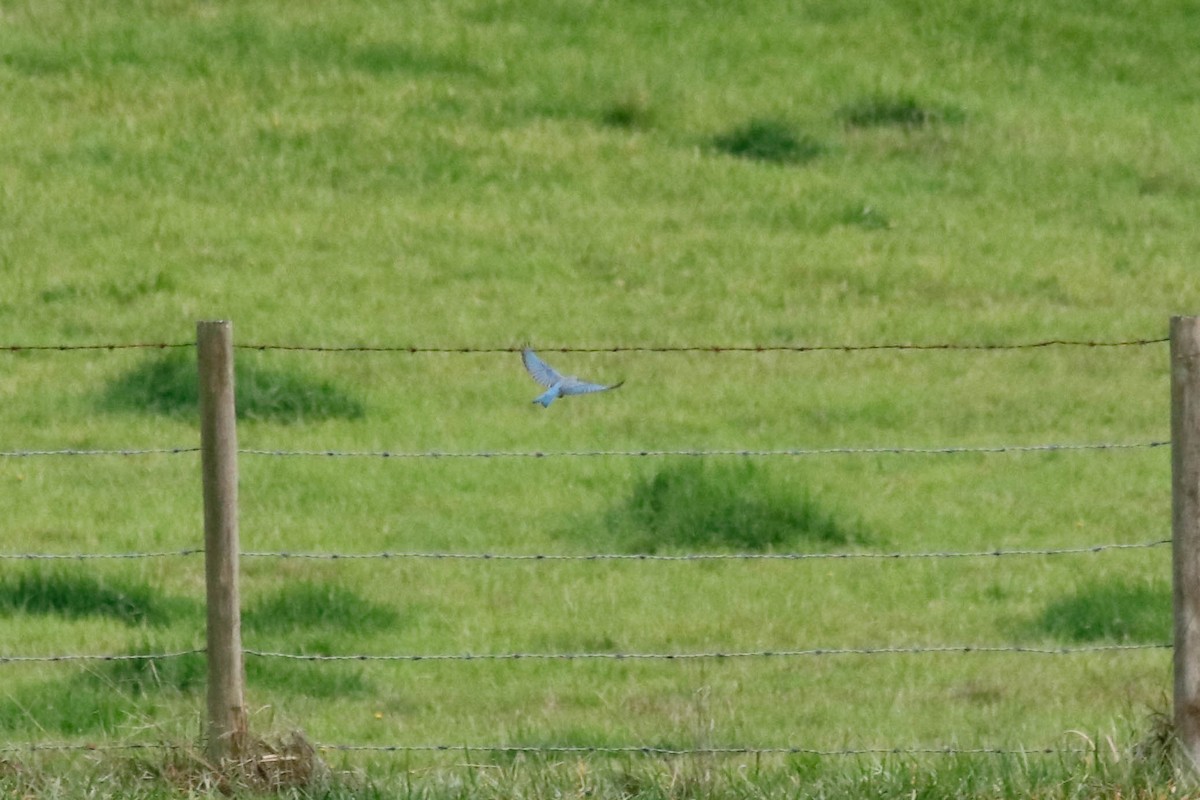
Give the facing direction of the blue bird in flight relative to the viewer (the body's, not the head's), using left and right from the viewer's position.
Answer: facing away from the viewer and to the right of the viewer
